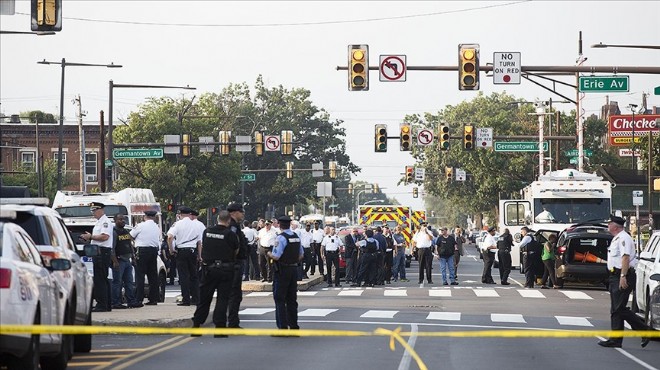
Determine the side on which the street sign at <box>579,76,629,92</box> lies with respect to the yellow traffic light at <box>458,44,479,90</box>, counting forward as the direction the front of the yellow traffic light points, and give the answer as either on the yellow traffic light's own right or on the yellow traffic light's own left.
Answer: on the yellow traffic light's own left

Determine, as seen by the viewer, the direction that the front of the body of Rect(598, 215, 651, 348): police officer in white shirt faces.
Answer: to the viewer's left

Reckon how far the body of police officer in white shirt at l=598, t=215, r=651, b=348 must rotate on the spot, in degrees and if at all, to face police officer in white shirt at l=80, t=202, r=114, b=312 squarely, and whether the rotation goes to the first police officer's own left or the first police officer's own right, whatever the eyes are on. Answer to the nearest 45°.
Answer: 0° — they already face them

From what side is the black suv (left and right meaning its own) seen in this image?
back

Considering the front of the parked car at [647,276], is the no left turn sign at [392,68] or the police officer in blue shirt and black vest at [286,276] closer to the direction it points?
the police officer in blue shirt and black vest

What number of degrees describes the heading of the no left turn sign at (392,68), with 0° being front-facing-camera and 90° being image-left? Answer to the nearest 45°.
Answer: approximately 0°

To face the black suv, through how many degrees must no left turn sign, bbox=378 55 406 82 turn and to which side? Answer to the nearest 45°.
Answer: approximately 135° to its left

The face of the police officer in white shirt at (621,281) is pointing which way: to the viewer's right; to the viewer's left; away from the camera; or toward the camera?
to the viewer's left
